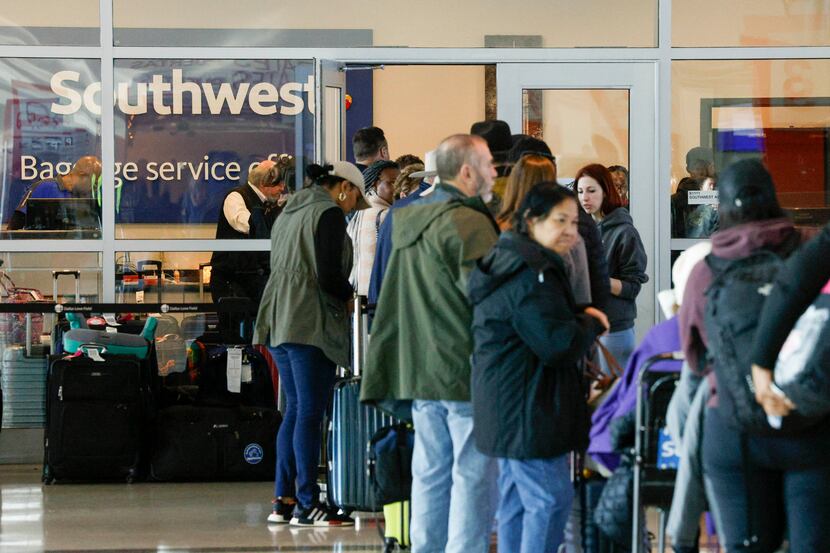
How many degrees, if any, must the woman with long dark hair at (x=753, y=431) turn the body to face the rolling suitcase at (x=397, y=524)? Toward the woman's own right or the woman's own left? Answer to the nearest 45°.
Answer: approximately 45° to the woman's own left

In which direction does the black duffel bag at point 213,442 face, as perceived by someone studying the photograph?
facing the viewer

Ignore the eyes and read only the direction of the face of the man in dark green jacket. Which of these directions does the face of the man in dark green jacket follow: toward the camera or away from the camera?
away from the camera

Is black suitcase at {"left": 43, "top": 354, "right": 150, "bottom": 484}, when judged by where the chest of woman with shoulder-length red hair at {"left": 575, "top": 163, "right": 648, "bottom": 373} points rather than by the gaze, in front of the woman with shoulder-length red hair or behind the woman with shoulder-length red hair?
in front

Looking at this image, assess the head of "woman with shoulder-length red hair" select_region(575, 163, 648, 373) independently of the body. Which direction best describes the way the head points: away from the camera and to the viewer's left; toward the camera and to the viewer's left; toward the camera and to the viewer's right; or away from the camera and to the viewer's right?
toward the camera and to the viewer's left

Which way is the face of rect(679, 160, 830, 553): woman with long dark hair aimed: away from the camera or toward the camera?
away from the camera

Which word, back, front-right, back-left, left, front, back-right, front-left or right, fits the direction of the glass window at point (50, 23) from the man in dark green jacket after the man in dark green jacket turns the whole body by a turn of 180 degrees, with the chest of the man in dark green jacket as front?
right

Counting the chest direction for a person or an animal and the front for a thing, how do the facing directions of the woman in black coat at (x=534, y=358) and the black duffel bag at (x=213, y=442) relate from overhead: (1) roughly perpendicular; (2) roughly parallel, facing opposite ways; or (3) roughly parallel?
roughly perpendicular

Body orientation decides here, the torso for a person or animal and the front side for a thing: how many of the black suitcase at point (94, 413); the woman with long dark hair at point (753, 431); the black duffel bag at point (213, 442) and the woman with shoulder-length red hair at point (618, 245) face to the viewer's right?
0

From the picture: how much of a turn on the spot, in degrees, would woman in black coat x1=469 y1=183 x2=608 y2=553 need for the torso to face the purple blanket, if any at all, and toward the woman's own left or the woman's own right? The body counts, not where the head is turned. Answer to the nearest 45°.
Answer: approximately 45° to the woman's own left

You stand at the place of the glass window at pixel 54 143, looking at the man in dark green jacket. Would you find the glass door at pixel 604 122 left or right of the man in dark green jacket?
left
